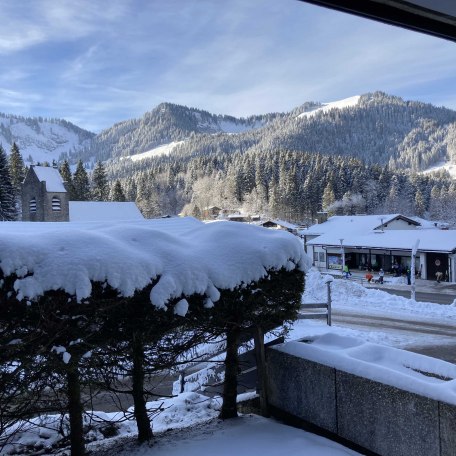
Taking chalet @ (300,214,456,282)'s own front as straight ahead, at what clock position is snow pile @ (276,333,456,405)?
The snow pile is roughly at 12 o'clock from the chalet.

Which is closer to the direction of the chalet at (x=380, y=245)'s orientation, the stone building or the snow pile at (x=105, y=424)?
the snow pile

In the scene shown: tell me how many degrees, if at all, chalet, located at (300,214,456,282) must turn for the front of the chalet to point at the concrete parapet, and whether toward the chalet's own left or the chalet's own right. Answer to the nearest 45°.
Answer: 0° — it already faces it

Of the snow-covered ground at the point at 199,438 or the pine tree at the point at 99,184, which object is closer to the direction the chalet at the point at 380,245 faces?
the snow-covered ground

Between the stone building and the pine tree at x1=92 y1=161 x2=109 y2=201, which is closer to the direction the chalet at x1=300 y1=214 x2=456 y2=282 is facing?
the stone building

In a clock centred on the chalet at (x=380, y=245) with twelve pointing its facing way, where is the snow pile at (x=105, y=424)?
The snow pile is roughly at 12 o'clock from the chalet.

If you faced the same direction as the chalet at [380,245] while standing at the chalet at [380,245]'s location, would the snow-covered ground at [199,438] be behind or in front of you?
in front

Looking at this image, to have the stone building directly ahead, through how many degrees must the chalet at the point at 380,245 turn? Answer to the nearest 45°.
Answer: approximately 45° to its right

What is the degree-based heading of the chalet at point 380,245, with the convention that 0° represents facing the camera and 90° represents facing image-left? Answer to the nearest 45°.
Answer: approximately 0°

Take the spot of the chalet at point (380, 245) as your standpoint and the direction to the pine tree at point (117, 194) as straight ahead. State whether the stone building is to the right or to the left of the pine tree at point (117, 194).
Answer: left

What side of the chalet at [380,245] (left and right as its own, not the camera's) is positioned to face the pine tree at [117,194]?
right
